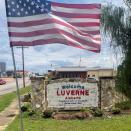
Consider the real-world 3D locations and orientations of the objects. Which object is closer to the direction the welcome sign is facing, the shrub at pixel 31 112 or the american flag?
the american flag

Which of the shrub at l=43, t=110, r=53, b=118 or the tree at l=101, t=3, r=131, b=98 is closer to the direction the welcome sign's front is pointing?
the shrub

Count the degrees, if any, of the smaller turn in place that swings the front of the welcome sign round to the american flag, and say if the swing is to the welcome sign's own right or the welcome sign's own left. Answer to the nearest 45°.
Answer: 0° — it already faces it

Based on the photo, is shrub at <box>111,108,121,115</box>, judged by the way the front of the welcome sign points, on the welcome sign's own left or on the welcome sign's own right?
on the welcome sign's own left

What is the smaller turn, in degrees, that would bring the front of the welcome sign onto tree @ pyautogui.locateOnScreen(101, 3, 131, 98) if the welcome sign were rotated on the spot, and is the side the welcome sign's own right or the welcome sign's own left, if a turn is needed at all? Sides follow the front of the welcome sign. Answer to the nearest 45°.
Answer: approximately 135° to the welcome sign's own left

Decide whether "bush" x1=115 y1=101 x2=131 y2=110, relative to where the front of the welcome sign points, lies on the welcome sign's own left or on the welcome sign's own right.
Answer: on the welcome sign's own left

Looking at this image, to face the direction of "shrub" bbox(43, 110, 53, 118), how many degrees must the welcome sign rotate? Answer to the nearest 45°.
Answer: approximately 45° to its right

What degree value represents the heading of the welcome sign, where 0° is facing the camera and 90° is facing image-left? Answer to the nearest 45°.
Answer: approximately 0°

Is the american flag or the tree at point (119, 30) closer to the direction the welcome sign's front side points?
the american flag

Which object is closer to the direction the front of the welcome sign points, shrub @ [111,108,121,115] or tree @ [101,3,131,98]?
the shrub
